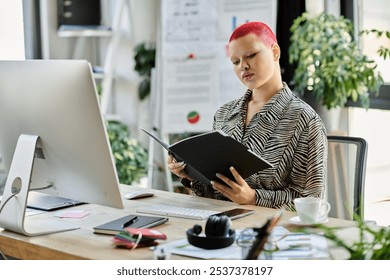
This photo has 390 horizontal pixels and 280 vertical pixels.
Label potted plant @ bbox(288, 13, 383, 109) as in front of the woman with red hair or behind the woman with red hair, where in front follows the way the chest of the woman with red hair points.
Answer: behind

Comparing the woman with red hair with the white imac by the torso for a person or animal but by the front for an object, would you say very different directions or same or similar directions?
very different directions

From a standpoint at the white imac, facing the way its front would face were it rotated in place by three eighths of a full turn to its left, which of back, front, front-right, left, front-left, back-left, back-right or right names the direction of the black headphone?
back-left

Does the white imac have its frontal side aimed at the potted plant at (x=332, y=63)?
yes

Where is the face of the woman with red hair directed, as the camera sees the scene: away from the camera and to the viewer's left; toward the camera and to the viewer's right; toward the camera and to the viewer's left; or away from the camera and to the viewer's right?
toward the camera and to the viewer's left

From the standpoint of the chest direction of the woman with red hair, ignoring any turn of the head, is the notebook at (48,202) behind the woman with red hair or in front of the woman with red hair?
in front

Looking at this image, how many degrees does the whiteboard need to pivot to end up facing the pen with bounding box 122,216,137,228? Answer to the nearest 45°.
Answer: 0° — it already faces it

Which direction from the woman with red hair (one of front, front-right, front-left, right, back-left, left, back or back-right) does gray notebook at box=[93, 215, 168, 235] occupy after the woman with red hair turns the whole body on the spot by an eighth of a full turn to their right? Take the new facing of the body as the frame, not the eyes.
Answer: front-left

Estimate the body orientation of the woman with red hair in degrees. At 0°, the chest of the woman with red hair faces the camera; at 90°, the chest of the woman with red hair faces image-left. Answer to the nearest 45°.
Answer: approximately 45°

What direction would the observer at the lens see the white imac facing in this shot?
facing away from the viewer and to the right of the viewer

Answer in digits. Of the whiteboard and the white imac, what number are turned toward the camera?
1

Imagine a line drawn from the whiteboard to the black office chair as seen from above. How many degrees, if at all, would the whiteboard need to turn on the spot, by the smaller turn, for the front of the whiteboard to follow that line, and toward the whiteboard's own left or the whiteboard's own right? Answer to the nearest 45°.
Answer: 0° — it already faces it
